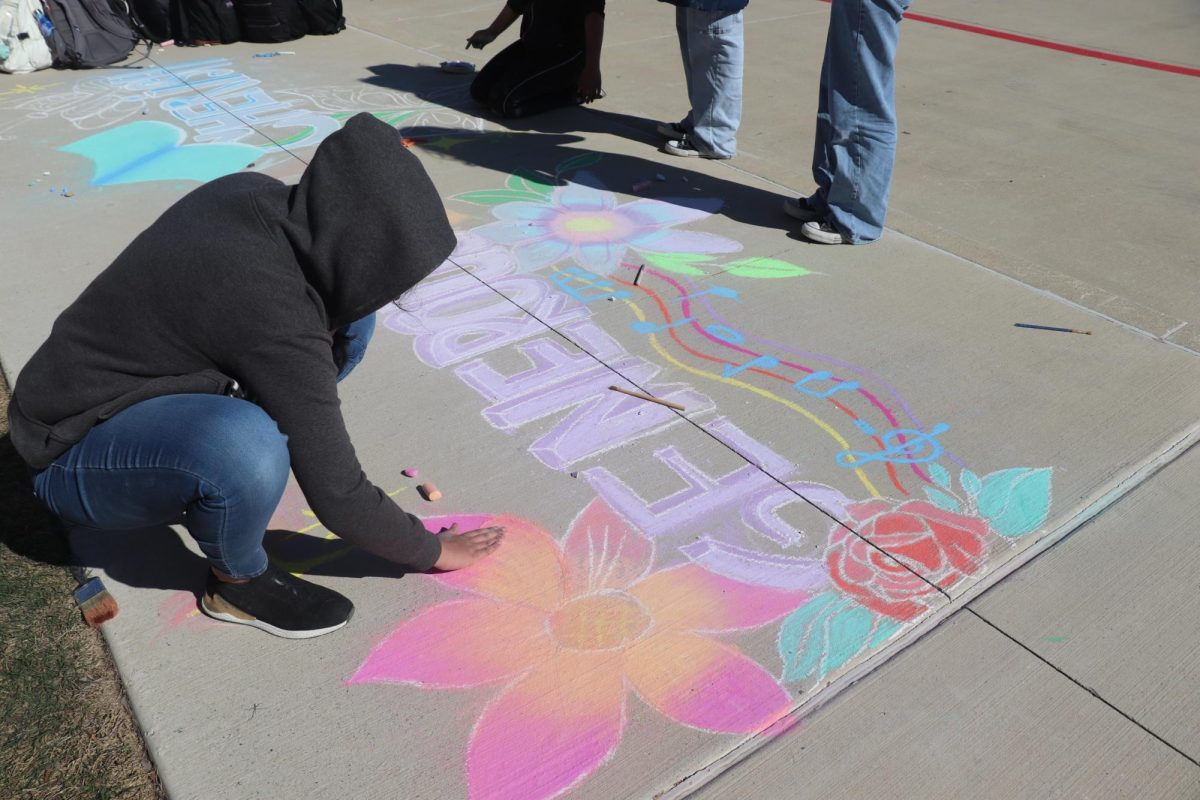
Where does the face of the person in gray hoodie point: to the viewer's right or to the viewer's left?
to the viewer's right

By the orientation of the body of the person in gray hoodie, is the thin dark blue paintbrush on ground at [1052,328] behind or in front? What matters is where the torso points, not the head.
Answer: in front

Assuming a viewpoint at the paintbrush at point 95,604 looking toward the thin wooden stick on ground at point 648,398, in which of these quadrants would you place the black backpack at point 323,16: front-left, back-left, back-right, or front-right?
front-left

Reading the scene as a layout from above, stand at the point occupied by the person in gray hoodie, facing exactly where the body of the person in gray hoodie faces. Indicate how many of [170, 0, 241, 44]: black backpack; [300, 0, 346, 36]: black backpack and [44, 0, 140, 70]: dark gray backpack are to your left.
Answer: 3

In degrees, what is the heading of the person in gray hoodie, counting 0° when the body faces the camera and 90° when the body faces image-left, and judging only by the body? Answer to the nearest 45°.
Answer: approximately 270°

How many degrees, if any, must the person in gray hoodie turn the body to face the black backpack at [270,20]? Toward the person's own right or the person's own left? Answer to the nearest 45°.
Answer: approximately 90° to the person's own left

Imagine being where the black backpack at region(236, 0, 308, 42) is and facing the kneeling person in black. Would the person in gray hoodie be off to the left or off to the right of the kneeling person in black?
right

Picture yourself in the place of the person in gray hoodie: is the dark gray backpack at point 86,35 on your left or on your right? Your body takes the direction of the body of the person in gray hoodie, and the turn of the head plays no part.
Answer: on your left

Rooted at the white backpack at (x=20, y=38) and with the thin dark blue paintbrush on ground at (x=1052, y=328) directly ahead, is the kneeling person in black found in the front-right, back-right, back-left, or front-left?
front-left

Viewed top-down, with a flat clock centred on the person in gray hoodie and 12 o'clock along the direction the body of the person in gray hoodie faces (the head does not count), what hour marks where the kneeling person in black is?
The kneeling person in black is roughly at 10 o'clock from the person in gray hoodie.

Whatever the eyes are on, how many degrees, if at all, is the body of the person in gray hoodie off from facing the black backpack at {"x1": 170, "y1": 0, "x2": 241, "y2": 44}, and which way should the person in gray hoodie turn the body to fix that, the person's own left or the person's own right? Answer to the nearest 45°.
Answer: approximately 90° to the person's own left

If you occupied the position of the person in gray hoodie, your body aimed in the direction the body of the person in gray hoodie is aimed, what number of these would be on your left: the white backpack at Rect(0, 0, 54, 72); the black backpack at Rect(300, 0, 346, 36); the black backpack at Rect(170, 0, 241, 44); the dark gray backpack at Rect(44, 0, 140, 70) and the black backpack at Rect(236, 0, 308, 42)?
5

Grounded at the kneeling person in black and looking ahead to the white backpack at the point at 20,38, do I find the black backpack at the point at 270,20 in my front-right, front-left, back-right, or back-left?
front-right
